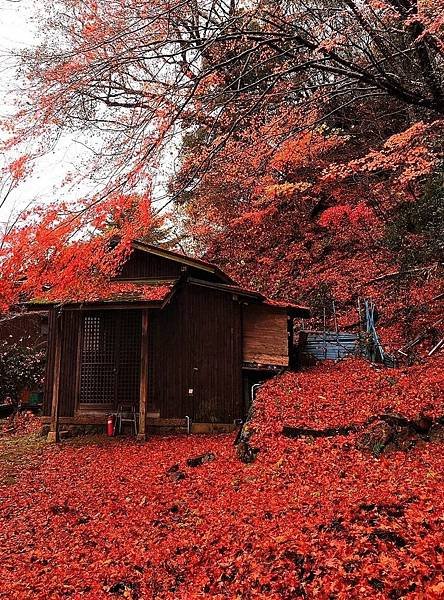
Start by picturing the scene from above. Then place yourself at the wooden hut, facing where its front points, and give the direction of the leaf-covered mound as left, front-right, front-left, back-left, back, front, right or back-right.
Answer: left

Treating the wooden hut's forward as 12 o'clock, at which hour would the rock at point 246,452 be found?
The rock is roughly at 10 o'clock from the wooden hut.

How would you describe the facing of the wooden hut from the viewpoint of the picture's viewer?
facing the viewer and to the left of the viewer

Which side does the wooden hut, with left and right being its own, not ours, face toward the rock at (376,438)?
left
